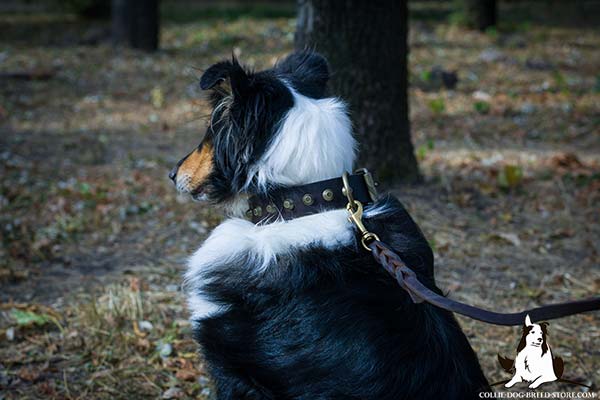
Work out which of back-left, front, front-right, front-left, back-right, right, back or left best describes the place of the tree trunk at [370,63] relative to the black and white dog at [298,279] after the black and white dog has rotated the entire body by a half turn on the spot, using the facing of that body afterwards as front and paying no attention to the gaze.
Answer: back-left

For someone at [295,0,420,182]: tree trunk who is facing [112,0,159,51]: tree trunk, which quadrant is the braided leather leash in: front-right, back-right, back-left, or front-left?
back-left

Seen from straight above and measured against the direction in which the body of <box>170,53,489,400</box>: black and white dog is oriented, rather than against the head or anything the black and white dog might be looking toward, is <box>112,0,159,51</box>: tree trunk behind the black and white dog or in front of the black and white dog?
in front

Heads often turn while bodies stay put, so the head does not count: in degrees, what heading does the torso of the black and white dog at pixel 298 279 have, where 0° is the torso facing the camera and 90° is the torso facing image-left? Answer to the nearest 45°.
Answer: approximately 135°
